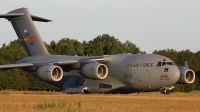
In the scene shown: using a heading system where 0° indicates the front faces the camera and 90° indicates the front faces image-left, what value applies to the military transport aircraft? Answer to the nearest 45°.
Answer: approximately 315°
